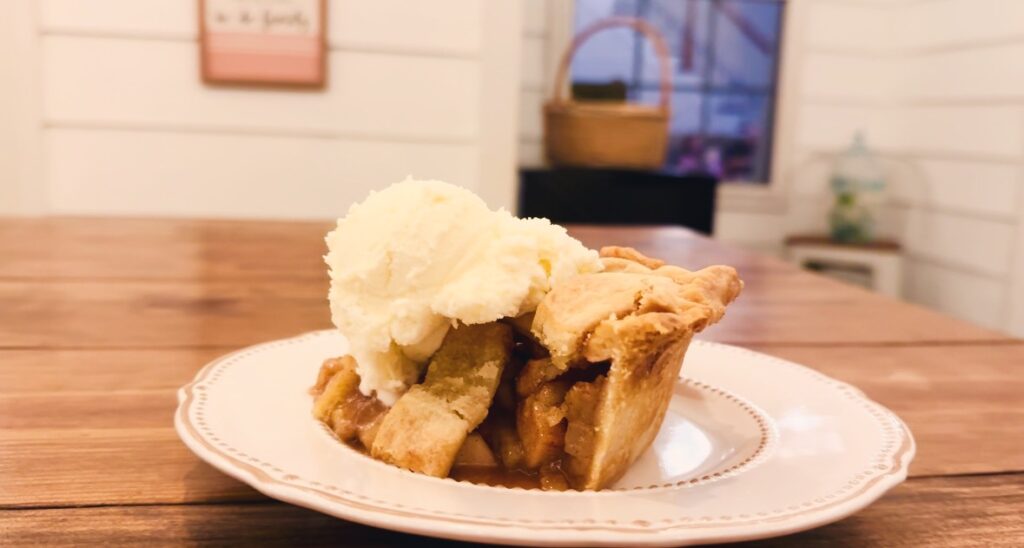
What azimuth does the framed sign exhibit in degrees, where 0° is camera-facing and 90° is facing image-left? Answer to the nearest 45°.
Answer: approximately 0°

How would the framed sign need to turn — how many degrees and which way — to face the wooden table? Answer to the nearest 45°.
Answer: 0° — it already faces it

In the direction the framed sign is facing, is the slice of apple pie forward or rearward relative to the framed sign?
forward

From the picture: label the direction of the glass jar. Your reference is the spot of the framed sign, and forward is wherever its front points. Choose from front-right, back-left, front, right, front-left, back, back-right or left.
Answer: left

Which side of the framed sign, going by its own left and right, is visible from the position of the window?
left

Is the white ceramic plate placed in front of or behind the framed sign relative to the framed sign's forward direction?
in front

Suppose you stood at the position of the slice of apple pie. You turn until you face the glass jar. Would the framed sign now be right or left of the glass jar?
left

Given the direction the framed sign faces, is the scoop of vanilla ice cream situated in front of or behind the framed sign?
in front

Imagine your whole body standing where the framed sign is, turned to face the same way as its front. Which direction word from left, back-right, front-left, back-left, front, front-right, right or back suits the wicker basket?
left

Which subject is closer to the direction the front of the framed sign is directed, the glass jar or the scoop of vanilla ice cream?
the scoop of vanilla ice cream

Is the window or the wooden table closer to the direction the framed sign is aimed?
the wooden table
